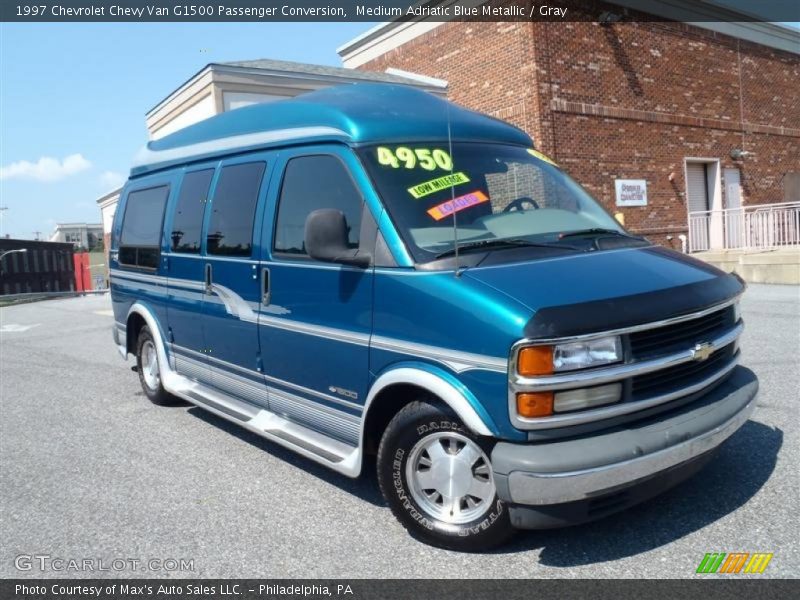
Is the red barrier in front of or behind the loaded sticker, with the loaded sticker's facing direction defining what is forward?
behind

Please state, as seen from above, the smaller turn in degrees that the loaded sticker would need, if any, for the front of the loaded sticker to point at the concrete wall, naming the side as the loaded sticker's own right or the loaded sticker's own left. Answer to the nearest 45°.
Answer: approximately 90° to the loaded sticker's own left

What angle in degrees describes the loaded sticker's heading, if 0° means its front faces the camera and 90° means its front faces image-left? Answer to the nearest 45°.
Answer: approximately 315°

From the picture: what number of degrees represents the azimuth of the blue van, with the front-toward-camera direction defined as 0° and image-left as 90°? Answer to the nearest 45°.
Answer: approximately 315°

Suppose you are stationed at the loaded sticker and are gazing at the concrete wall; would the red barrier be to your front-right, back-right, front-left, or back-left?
front-left

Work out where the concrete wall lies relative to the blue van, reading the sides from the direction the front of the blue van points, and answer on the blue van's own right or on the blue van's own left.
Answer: on the blue van's own left

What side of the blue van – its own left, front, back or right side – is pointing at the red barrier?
back
